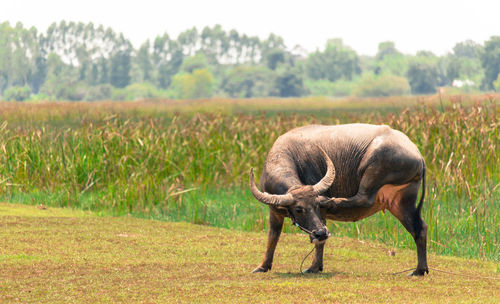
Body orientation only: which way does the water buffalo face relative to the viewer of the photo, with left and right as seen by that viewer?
facing to the left of the viewer
